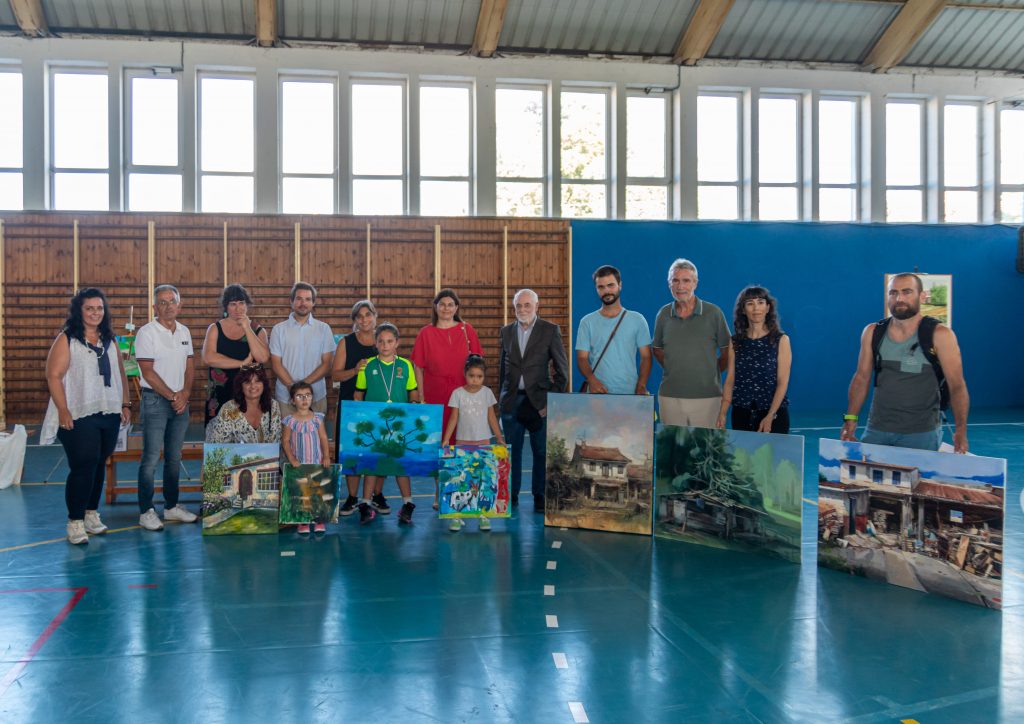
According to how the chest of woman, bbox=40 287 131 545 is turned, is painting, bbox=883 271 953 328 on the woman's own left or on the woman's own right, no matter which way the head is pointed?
on the woman's own left

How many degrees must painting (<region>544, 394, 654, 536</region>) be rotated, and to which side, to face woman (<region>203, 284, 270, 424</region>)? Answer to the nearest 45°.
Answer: approximately 90° to its right

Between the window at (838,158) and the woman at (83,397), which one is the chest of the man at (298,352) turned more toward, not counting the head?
the woman

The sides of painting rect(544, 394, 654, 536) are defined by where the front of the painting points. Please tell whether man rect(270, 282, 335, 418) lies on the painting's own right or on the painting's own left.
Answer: on the painting's own right

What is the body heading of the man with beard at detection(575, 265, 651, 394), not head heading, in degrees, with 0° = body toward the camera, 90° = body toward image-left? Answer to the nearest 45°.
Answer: approximately 0°

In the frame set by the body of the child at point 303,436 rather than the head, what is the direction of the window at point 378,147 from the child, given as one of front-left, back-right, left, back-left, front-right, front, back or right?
back

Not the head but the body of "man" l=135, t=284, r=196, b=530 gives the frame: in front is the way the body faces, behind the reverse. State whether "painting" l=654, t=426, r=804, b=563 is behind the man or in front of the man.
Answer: in front

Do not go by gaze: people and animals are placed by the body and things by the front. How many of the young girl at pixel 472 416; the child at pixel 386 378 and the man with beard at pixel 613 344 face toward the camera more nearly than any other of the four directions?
3
